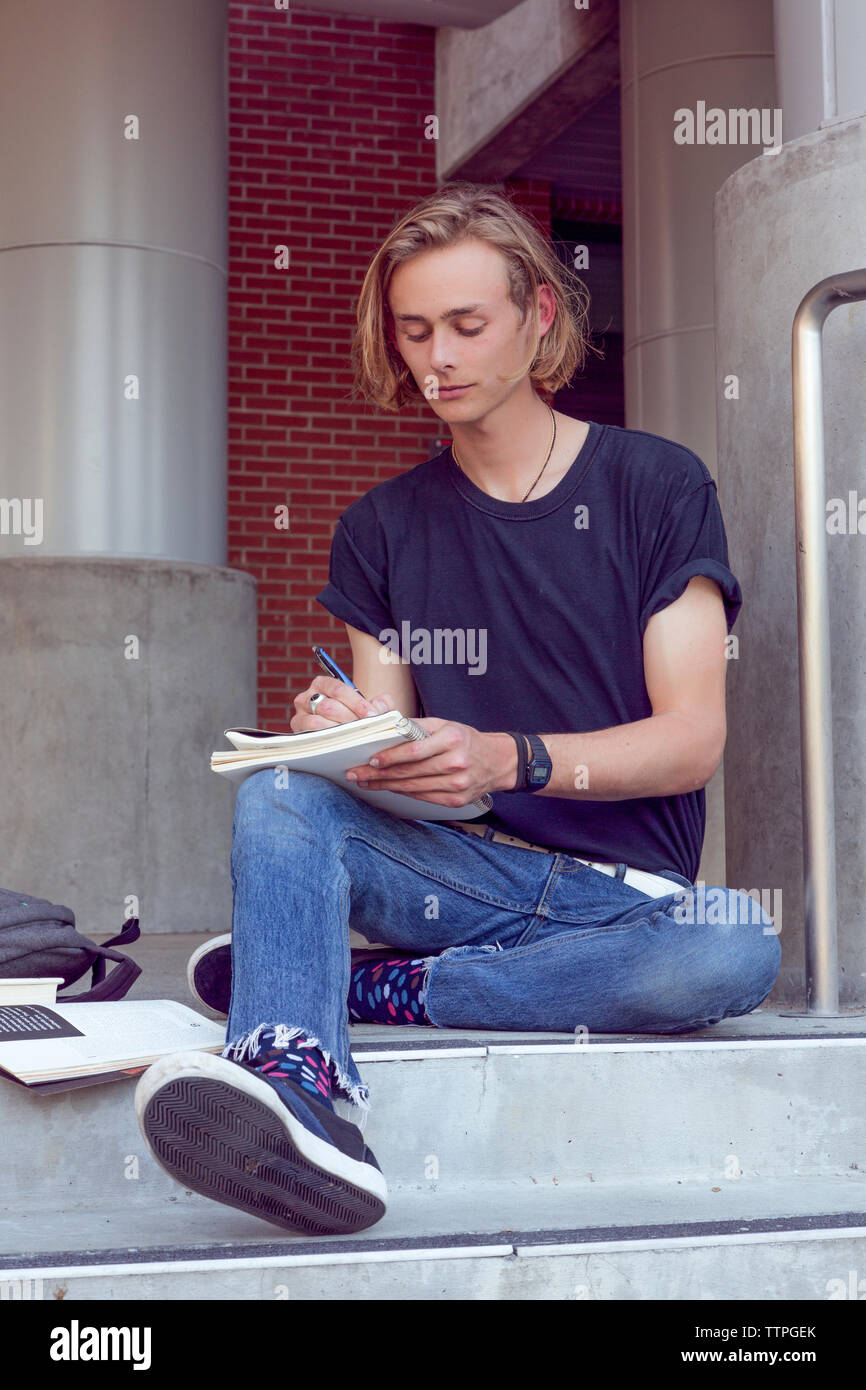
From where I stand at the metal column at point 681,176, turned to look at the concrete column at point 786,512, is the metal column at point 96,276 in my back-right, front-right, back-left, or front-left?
front-right

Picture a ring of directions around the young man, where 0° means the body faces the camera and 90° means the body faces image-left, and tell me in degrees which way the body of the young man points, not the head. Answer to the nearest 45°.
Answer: approximately 45°

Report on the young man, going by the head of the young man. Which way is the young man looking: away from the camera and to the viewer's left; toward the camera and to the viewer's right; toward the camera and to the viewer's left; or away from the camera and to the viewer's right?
toward the camera and to the viewer's left

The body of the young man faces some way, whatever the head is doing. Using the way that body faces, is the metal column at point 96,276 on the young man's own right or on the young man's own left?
on the young man's own right
